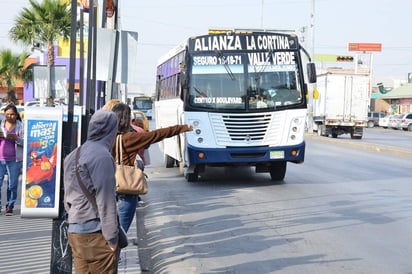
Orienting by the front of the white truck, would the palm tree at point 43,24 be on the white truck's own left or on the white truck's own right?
on the white truck's own left

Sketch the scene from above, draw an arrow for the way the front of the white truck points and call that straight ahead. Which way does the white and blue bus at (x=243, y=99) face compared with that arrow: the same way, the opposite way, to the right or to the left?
the opposite way

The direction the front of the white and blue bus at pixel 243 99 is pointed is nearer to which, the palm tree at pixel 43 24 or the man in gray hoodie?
the man in gray hoodie

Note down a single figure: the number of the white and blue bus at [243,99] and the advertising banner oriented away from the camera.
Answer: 0

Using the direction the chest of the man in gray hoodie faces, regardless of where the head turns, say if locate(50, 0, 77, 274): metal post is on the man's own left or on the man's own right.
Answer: on the man's own left

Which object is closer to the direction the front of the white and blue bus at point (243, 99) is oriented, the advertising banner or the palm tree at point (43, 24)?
the advertising banner

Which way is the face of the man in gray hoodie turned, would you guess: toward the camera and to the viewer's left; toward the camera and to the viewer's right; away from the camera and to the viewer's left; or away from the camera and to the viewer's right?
away from the camera and to the viewer's right

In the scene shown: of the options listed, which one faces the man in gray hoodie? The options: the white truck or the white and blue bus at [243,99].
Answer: the white and blue bus

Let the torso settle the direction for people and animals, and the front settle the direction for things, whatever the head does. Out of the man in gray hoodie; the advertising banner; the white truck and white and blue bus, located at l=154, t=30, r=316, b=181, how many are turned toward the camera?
2

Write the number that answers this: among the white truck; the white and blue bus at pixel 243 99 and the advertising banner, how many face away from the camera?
1

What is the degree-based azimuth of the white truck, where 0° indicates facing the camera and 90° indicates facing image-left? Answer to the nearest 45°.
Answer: approximately 180°

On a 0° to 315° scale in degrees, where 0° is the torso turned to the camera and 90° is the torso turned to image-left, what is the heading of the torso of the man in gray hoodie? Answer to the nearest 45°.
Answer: approximately 225°

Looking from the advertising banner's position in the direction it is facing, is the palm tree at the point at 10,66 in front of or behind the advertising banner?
behind

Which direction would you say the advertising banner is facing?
toward the camera
